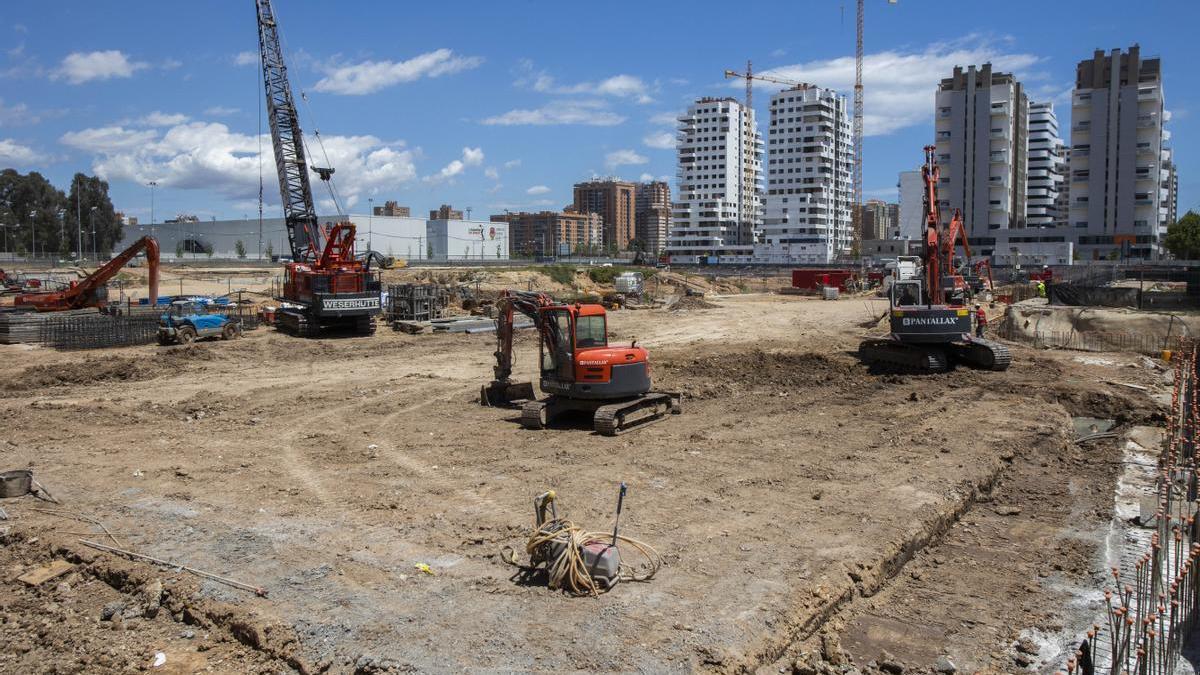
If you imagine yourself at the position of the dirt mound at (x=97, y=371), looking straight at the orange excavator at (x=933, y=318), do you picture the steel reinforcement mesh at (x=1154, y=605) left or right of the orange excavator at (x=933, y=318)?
right

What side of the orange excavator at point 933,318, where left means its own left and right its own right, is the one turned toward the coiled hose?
back

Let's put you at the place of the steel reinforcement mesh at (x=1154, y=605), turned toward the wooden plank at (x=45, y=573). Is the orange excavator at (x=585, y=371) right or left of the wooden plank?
right

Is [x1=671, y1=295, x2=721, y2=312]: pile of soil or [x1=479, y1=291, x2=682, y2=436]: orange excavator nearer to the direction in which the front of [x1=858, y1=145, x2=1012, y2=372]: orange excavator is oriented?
the pile of soil

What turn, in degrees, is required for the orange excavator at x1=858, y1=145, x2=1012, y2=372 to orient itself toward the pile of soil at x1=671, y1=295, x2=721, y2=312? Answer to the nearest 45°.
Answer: approximately 45° to its left

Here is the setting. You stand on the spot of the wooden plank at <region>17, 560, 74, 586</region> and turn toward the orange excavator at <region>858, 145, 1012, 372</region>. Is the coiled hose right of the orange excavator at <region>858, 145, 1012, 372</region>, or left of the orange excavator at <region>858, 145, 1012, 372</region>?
right

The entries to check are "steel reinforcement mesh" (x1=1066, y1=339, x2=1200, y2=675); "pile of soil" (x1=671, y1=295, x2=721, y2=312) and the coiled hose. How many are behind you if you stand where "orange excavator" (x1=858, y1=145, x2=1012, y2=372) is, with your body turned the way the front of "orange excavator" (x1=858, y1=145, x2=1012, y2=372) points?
2

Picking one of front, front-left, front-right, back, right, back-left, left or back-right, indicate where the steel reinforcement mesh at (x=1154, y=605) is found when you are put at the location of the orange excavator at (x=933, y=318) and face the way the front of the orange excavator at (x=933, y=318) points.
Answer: back

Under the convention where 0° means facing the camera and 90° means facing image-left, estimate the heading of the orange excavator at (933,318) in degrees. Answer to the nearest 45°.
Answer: approximately 180°
